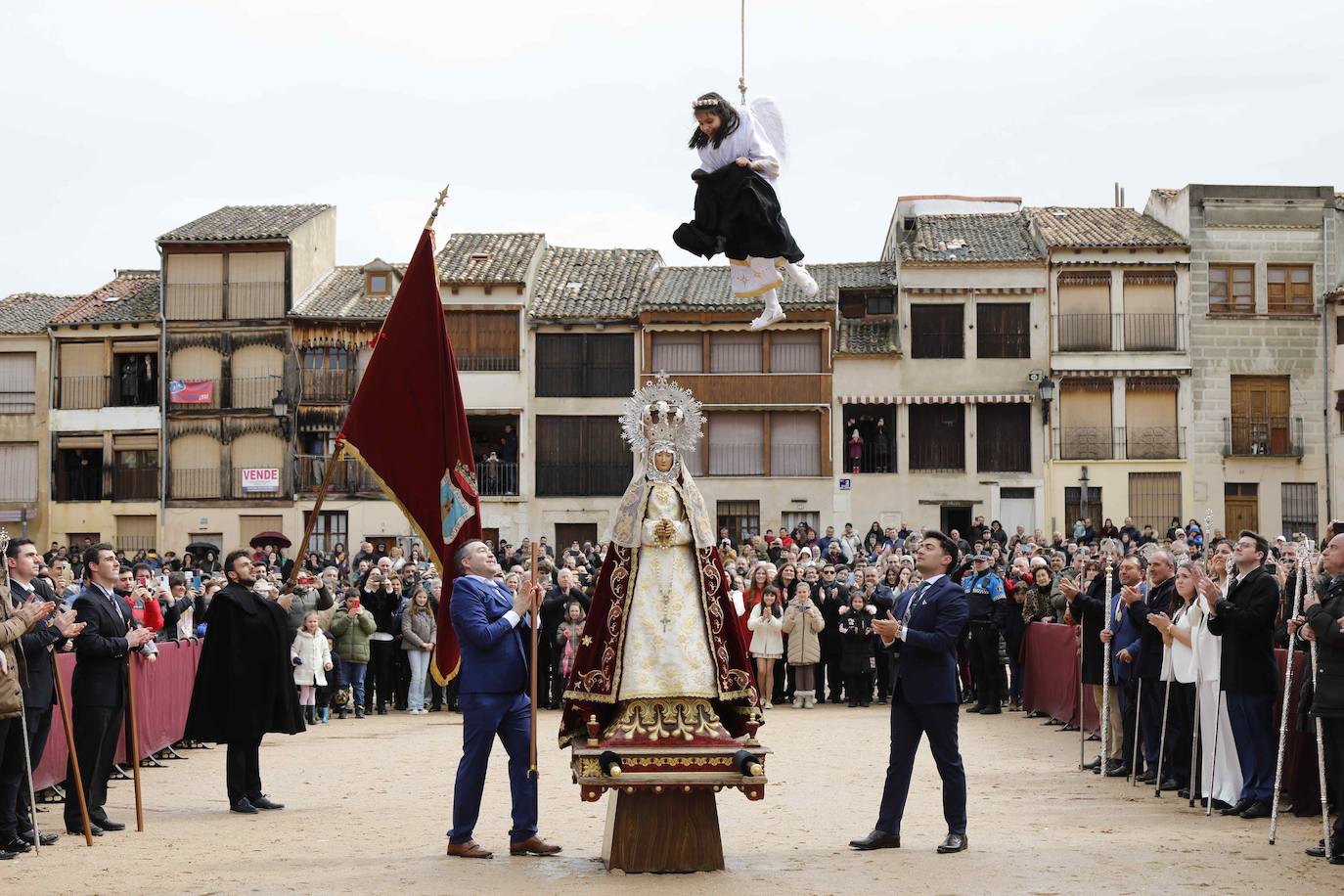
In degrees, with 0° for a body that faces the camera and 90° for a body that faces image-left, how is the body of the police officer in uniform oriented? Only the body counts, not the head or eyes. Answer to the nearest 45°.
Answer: approximately 45°

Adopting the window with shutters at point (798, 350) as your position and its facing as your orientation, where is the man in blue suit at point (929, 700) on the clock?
The man in blue suit is roughly at 12 o'clock from the window with shutters.

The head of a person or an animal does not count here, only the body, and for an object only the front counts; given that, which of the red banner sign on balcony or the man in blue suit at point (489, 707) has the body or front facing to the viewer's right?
the man in blue suit

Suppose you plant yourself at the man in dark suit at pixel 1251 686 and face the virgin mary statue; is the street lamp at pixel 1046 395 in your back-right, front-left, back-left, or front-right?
back-right

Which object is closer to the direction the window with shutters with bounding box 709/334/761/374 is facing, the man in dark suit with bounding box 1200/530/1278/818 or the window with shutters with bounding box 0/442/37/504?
the man in dark suit

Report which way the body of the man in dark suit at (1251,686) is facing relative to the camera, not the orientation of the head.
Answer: to the viewer's left

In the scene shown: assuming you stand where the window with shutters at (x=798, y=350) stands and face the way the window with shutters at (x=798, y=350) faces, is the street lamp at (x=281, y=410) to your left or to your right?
on your right

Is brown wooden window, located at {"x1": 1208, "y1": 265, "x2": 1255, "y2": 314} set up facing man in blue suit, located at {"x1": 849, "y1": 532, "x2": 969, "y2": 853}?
yes

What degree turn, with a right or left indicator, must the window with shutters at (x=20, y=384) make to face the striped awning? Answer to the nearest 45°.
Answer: approximately 45° to its left

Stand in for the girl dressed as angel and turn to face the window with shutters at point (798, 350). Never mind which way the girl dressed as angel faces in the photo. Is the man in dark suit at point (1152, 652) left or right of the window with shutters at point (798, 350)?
right

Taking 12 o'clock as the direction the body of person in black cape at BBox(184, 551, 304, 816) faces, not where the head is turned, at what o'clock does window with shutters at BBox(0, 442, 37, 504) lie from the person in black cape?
The window with shutters is roughly at 7 o'clock from the person in black cape.

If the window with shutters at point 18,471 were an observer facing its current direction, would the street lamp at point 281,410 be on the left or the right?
on its left
